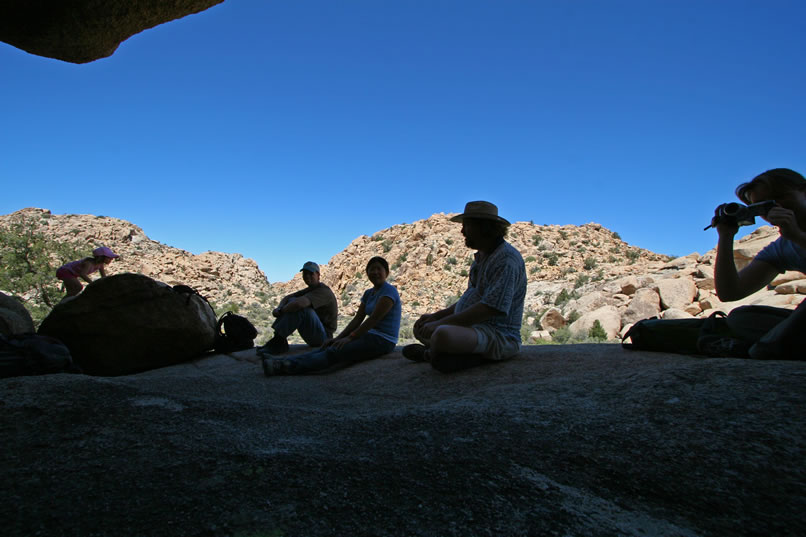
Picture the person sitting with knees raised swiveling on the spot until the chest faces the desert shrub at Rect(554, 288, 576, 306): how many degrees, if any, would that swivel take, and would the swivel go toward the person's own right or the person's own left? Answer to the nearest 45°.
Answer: approximately 180°

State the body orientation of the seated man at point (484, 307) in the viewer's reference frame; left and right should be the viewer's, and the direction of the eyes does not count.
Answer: facing to the left of the viewer

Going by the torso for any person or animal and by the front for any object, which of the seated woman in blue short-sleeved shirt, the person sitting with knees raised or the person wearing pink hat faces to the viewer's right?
the person wearing pink hat

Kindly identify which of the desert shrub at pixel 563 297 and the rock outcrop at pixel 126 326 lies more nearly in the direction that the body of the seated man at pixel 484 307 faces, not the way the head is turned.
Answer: the rock outcrop

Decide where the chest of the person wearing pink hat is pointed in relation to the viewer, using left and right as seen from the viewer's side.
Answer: facing to the right of the viewer

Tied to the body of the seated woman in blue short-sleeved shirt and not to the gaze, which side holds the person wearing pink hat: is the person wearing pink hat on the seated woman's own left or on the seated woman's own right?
on the seated woman's own right

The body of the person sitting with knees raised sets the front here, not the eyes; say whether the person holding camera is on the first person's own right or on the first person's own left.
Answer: on the first person's own left

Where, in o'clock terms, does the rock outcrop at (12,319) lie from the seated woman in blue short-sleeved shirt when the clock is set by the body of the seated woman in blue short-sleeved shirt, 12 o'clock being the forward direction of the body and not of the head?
The rock outcrop is roughly at 2 o'clock from the seated woman in blue short-sleeved shirt.

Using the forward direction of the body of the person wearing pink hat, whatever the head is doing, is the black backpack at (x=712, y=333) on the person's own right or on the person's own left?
on the person's own right

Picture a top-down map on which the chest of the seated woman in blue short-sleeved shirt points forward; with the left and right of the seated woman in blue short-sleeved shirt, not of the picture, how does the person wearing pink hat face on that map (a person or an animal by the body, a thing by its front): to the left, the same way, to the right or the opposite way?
the opposite way

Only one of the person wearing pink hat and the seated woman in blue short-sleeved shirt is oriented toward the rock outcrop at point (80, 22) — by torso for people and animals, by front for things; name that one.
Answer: the seated woman in blue short-sleeved shirt
